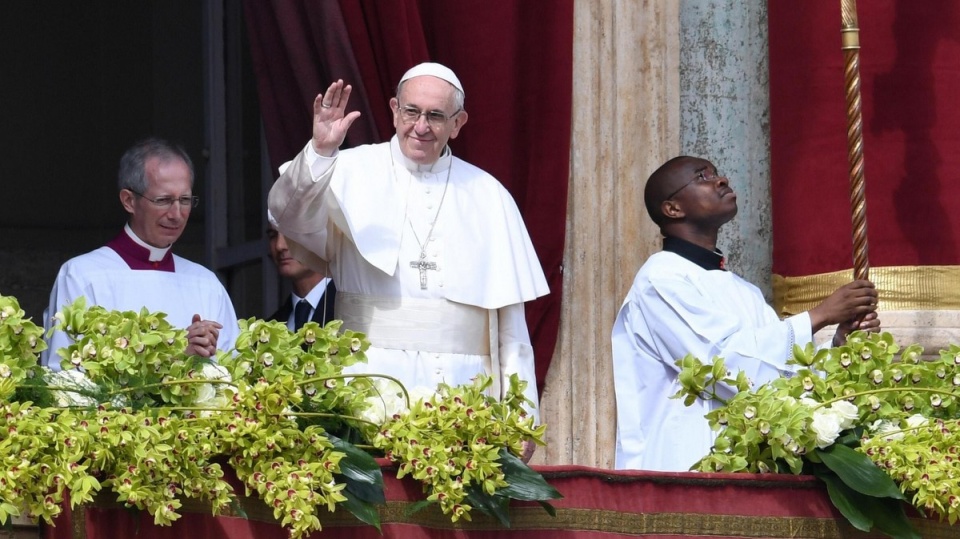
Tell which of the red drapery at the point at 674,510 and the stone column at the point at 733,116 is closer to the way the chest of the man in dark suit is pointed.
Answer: the red drapery

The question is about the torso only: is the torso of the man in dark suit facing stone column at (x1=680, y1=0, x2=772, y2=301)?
no

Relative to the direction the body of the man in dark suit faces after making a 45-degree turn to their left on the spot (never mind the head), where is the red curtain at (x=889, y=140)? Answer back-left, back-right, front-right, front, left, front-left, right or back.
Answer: left

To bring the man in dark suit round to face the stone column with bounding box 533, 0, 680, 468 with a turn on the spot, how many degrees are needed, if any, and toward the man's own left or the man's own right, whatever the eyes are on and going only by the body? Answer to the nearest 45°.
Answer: approximately 135° to the man's own left

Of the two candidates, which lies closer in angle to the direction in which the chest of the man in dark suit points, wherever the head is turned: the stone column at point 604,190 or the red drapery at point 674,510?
the red drapery

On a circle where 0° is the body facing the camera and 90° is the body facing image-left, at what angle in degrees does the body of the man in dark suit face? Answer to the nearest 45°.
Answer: approximately 45°

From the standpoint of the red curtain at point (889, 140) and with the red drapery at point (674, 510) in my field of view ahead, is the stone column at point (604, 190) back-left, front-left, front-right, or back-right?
front-right
